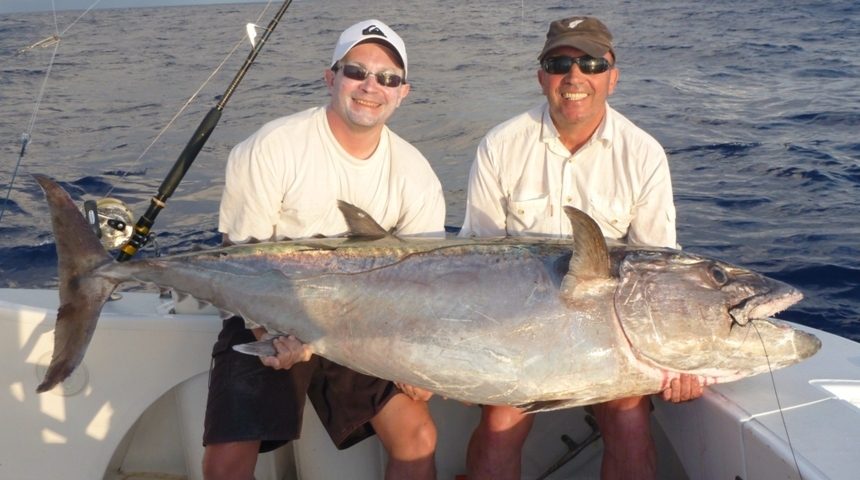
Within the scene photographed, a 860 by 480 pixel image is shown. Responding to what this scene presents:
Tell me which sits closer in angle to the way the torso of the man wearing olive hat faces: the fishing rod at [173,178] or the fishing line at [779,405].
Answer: the fishing line

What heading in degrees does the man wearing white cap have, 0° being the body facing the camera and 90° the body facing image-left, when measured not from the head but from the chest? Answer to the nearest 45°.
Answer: approximately 0°

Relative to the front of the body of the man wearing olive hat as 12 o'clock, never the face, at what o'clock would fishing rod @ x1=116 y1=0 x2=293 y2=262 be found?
The fishing rod is roughly at 3 o'clock from the man wearing olive hat.

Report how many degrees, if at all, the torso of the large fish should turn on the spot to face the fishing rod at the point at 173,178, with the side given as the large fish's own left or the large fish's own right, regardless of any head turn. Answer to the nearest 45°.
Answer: approximately 135° to the large fish's own left

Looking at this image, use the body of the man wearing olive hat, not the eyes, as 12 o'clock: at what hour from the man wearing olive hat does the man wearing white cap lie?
The man wearing white cap is roughly at 2 o'clock from the man wearing olive hat.

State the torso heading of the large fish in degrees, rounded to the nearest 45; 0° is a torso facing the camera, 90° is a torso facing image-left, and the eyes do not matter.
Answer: approximately 270°

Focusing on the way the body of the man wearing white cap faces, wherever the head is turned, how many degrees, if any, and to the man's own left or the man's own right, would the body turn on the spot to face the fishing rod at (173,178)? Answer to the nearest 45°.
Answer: approximately 135° to the man's own right

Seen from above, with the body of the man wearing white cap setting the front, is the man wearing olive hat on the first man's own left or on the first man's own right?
on the first man's own left

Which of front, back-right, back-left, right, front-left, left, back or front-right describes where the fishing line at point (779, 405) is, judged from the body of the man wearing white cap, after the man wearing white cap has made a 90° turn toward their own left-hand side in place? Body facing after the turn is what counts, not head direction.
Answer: front-right
